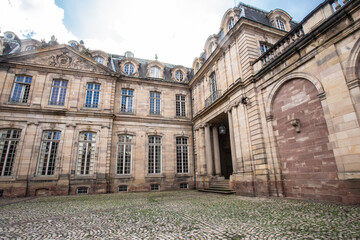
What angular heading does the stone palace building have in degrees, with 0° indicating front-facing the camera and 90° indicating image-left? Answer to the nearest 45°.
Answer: approximately 0°
